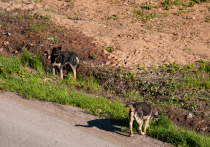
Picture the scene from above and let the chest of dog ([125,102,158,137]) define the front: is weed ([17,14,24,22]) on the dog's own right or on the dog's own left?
on the dog's own left
